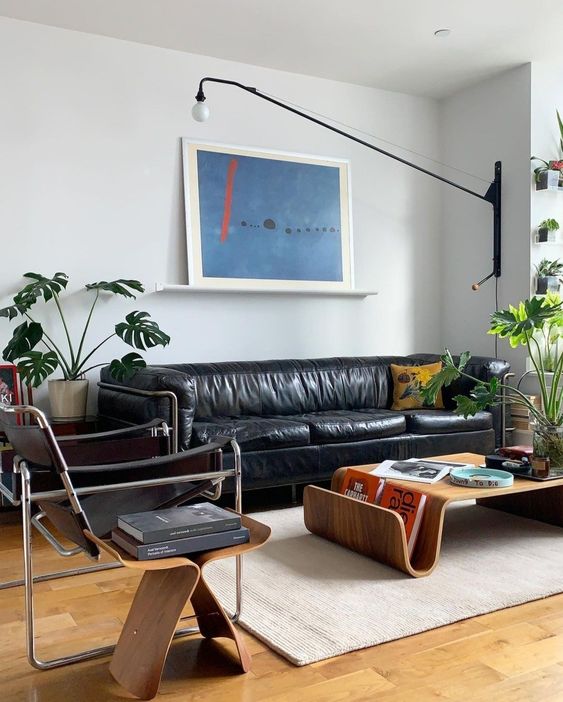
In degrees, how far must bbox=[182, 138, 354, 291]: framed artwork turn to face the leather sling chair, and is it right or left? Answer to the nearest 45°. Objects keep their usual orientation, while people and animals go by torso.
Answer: approximately 45° to its right

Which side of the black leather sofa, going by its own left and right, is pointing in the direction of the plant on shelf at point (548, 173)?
left

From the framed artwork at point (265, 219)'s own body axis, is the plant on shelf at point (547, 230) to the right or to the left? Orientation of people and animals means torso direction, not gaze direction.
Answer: on its left

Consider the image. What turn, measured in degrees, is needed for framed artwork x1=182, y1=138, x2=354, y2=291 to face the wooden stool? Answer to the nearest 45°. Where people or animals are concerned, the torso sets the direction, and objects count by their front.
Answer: approximately 45° to its right

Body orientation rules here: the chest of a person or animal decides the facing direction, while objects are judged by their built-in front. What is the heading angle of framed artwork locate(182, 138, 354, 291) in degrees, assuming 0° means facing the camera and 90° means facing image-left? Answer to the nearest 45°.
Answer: approximately 315°

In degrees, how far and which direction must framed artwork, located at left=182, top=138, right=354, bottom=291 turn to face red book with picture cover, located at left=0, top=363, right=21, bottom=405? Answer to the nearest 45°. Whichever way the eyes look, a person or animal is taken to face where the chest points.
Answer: approximately 90° to its right

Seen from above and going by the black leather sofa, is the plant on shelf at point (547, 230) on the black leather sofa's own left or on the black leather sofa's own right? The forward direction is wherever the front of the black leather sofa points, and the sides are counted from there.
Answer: on the black leather sofa's own left

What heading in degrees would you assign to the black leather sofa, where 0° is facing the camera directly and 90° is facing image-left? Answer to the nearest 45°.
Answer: approximately 315°

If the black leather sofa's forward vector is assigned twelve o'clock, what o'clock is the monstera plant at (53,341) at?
The monstera plant is roughly at 4 o'clock from the black leather sofa.

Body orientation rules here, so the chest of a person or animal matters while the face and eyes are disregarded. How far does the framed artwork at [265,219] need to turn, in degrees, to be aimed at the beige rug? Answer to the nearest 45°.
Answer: approximately 45° to its right
